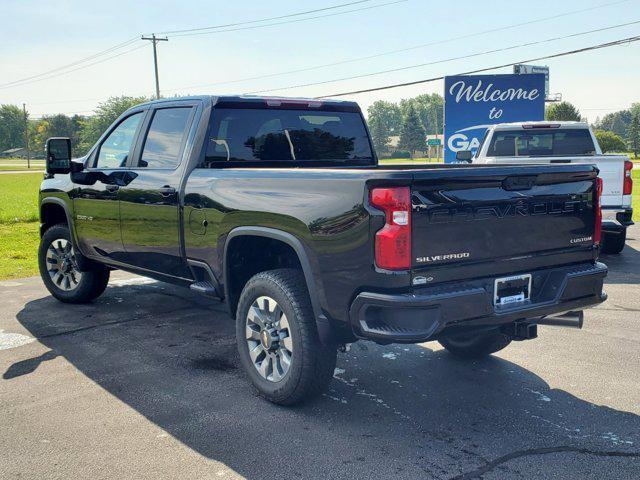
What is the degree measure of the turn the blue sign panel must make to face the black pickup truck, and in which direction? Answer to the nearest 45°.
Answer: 0° — it already faces it

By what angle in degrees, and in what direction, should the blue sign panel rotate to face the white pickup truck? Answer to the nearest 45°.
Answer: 0° — it already faces it

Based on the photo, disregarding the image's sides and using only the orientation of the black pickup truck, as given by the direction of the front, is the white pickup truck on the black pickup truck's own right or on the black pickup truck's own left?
on the black pickup truck's own right

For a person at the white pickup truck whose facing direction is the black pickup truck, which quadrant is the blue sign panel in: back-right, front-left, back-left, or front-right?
back-right

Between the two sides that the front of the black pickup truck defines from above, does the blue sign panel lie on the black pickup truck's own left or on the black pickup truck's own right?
on the black pickup truck's own right

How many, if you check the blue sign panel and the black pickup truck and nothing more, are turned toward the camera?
1

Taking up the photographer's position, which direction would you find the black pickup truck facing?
facing away from the viewer and to the left of the viewer
